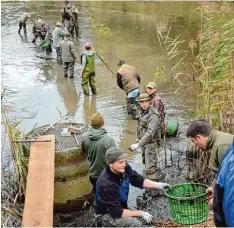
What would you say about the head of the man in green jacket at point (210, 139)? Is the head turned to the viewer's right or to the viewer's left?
to the viewer's left

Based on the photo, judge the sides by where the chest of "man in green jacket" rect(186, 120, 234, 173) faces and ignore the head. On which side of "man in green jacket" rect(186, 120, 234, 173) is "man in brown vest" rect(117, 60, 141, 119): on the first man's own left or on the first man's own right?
on the first man's own right

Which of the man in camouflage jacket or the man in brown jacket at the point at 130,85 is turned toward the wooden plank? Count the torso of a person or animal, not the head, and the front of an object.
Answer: the man in camouflage jacket

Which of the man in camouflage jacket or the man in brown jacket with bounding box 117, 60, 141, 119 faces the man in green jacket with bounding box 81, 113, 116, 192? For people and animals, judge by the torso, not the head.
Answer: the man in camouflage jacket

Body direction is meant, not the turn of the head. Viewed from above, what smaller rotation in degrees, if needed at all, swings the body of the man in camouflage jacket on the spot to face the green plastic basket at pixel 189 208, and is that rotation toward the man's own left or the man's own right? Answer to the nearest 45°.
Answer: approximately 45° to the man's own left

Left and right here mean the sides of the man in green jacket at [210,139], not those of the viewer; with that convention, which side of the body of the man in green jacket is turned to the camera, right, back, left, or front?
left
